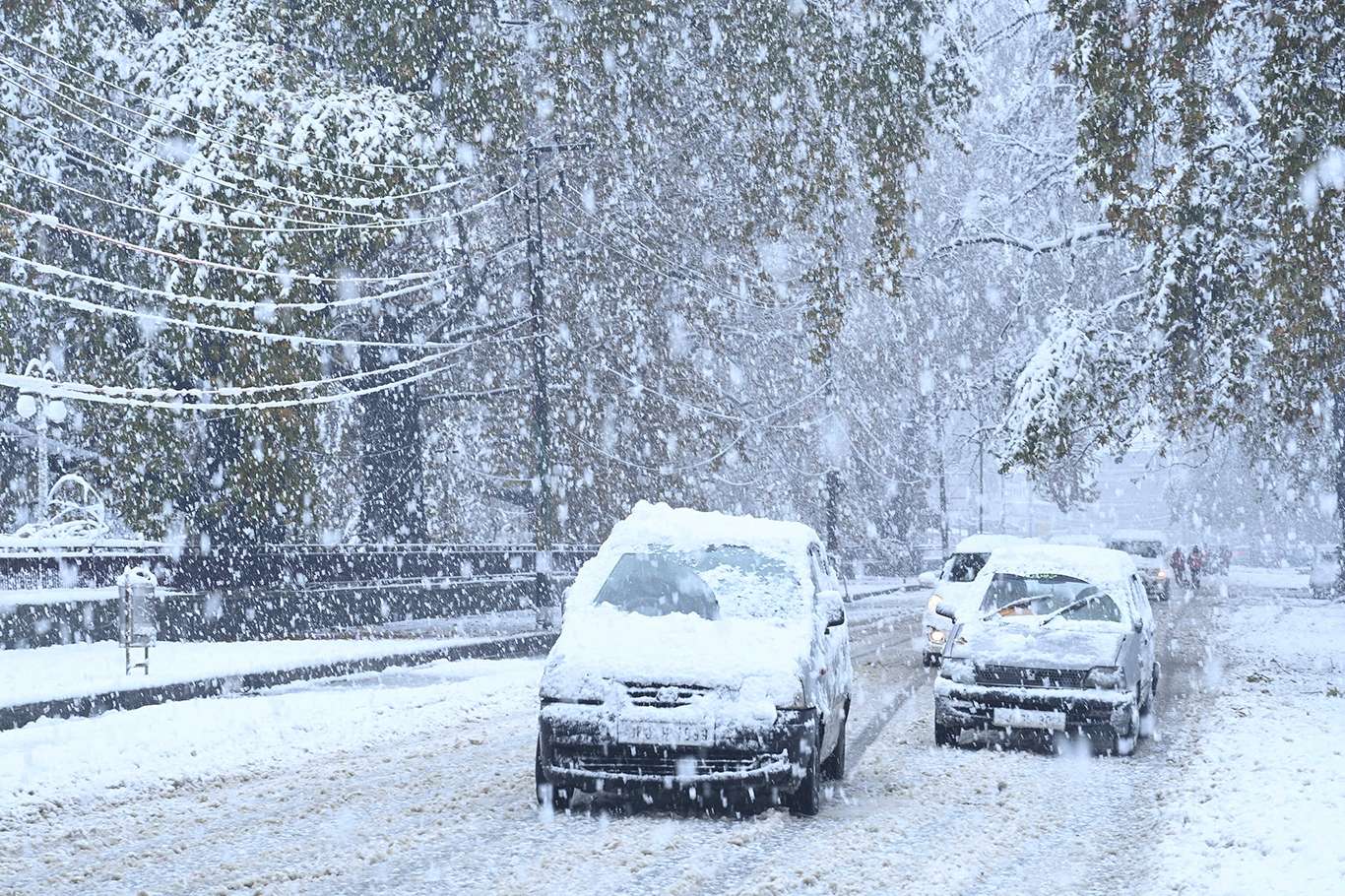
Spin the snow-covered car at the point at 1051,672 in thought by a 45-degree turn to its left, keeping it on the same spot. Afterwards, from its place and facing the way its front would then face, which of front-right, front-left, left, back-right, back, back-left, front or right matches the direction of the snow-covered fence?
back

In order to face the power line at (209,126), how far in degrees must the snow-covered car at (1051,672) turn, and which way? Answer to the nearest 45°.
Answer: approximately 135° to its right

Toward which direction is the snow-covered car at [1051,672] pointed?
toward the camera

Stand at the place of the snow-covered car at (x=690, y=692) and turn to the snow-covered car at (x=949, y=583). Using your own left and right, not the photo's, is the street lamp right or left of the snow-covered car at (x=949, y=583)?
left

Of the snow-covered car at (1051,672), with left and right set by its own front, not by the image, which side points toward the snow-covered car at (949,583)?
back

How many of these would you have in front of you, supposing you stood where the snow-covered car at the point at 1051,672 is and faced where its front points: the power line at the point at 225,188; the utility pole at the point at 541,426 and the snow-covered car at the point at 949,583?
0

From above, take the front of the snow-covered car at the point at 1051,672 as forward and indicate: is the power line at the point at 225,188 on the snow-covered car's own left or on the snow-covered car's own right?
on the snow-covered car's own right

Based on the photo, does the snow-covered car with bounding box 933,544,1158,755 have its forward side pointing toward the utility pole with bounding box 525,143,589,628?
no

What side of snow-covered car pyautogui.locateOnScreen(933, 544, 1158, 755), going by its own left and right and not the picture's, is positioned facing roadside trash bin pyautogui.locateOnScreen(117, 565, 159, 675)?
right

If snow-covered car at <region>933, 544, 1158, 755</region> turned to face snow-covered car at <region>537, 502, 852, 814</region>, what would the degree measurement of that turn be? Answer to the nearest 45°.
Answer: approximately 45° to its right

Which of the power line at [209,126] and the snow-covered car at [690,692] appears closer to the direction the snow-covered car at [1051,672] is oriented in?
the snow-covered car

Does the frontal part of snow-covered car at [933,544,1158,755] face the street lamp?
no
